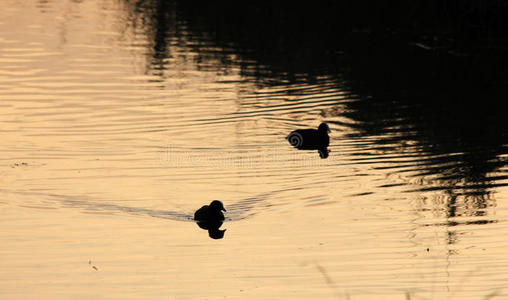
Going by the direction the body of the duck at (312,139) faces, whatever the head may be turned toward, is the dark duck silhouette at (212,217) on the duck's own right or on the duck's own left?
on the duck's own right

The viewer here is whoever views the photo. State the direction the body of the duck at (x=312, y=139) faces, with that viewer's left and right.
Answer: facing to the right of the viewer
